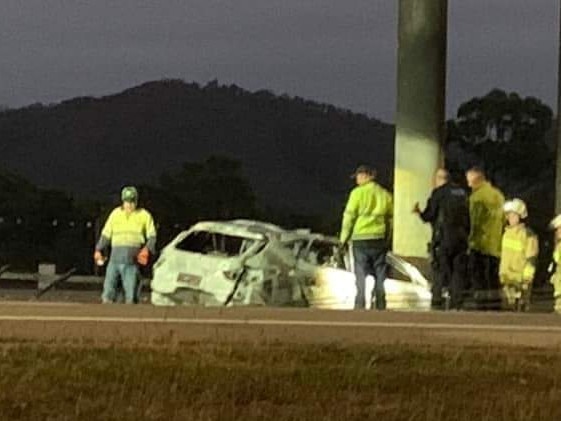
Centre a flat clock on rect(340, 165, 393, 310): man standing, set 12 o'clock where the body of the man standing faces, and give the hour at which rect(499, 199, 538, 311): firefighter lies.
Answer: The firefighter is roughly at 4 o'clock from the man standing.

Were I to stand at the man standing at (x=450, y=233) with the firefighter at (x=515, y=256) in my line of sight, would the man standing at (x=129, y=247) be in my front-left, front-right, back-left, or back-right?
back-left

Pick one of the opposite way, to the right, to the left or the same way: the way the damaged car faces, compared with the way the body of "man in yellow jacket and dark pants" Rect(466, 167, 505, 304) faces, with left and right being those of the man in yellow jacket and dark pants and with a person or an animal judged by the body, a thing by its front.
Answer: to the right

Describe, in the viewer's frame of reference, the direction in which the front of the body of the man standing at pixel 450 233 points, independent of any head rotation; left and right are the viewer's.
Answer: facing away from the viewer and to the left of the viewer

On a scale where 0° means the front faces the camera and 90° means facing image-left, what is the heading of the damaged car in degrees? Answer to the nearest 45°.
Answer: approximately 225°
